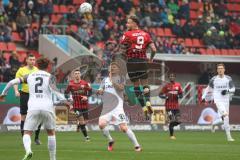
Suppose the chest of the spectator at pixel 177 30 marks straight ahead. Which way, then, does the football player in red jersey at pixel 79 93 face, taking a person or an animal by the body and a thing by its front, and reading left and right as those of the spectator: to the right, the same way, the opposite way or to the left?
the same way

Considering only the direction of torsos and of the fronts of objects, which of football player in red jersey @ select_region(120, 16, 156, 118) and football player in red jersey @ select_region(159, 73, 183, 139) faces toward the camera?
football player in red jersey @ select_region(159, 73, 183, 139)

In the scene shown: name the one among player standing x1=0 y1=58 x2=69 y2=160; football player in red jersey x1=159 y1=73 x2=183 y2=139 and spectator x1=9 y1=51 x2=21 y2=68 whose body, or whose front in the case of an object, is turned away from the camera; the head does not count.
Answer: the player standing

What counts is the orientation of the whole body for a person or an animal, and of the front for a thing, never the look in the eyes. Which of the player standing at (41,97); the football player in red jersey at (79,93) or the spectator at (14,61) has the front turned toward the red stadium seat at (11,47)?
the player standing

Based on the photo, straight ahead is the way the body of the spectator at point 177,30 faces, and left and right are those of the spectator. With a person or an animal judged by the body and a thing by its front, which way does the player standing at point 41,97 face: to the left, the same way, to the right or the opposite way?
the opposite way

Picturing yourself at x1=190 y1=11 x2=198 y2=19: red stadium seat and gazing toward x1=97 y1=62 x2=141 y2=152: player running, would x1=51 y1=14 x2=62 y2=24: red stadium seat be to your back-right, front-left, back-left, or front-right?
front-right

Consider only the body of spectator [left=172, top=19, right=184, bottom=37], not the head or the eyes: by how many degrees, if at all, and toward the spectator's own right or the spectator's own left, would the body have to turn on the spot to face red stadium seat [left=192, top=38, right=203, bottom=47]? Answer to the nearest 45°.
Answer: approximately 90° to the spectator's own left

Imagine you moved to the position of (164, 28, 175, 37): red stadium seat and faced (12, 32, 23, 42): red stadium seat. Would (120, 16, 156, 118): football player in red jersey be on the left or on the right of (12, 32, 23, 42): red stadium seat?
left

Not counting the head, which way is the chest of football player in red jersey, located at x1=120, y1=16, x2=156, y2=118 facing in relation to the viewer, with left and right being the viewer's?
facing away from the viewer and to the left of the viewer

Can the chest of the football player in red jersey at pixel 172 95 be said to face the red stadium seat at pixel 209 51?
no

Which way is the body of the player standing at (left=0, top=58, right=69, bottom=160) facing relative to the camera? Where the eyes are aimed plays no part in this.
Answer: away from the camera

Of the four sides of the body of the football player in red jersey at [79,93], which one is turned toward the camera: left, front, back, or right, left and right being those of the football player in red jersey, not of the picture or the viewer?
front
